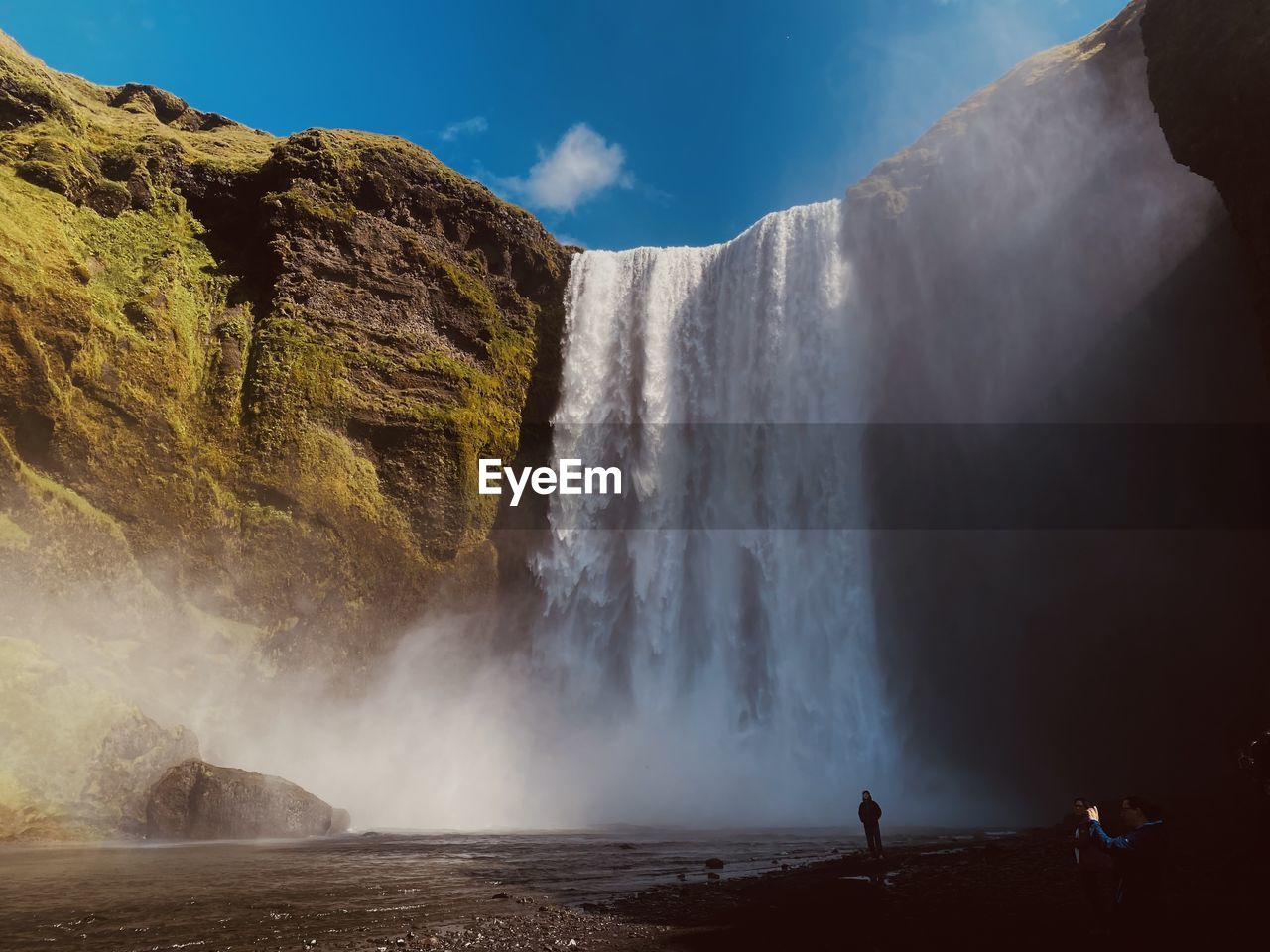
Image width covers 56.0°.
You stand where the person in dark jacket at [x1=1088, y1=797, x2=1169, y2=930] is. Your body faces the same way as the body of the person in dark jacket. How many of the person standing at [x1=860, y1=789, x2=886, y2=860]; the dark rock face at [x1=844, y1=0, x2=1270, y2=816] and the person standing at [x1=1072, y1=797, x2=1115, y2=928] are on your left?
0

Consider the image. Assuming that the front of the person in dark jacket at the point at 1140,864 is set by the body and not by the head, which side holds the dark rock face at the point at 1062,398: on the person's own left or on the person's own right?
on the person's own right

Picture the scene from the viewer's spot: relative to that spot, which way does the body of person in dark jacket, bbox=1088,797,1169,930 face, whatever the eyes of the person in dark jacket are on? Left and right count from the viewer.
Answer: facing to the left of the viewer

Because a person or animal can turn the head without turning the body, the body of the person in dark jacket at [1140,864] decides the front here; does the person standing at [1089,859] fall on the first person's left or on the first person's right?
on the first person's right

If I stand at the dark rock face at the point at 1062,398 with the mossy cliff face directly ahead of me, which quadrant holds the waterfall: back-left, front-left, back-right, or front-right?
front-right

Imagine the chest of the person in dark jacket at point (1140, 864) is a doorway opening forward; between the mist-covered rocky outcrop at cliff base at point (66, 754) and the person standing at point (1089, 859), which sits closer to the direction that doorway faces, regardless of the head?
the mist-covered rocky outcrop at cliff base

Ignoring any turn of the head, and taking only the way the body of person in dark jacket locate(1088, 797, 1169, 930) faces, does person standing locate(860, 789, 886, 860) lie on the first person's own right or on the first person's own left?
on the first person's own right

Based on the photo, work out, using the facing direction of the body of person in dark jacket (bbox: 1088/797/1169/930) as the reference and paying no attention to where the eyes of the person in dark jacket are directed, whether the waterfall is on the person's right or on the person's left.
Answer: on the person's right
